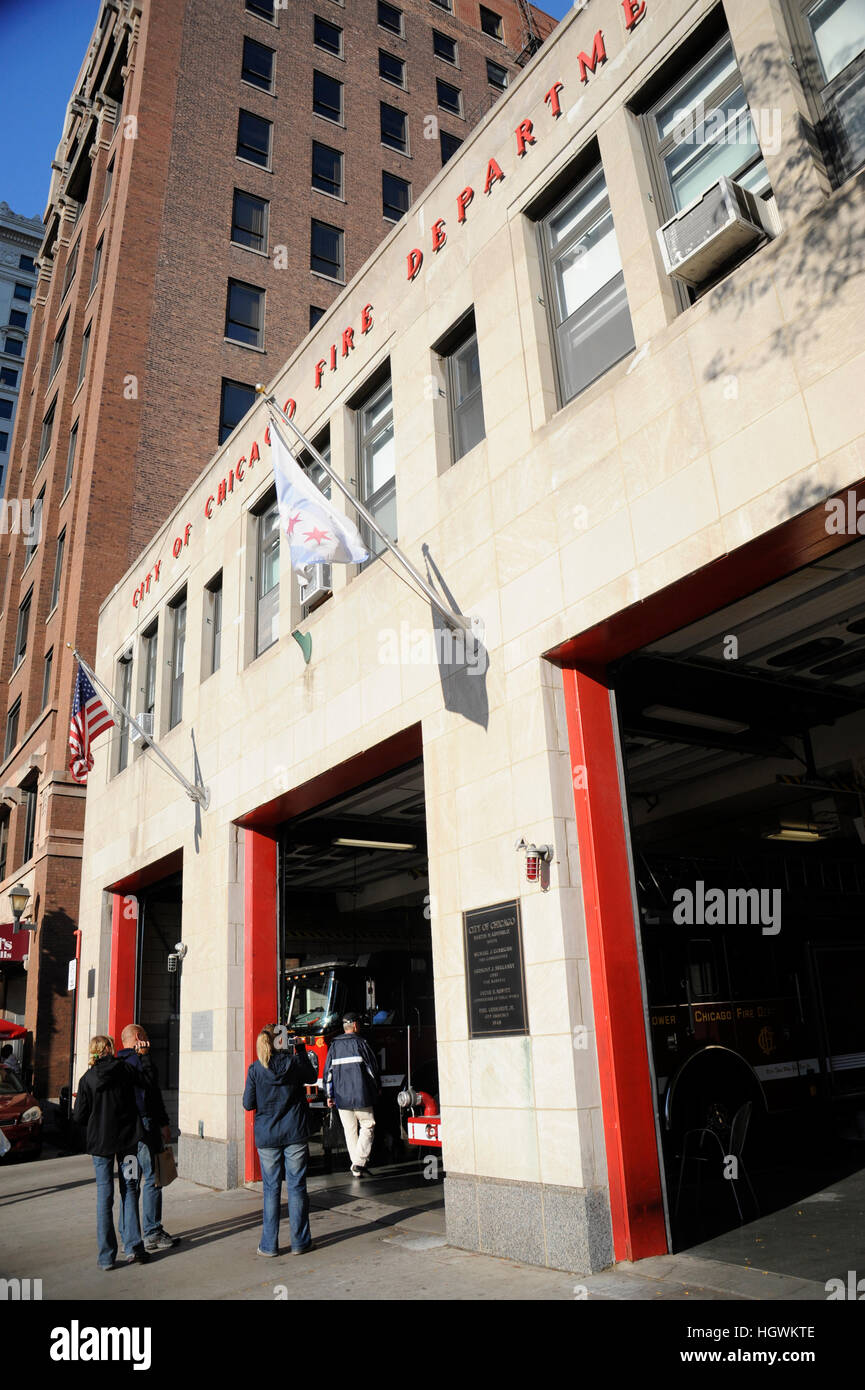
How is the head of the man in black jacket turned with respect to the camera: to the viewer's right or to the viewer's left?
to the viewer's right

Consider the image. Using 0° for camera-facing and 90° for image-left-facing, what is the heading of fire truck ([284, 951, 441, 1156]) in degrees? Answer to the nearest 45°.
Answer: approximately 45°

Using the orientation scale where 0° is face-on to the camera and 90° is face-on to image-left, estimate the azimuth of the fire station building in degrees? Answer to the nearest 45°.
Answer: approximately 45°

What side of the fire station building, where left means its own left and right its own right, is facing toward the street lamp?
right

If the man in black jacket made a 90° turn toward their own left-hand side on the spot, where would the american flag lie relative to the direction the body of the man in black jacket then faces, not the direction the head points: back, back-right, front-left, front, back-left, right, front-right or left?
front

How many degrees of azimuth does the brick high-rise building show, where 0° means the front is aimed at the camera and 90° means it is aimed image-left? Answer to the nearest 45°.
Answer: approximately 45°

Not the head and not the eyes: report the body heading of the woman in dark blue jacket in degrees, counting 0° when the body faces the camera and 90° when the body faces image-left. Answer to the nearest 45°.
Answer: approximately 180°

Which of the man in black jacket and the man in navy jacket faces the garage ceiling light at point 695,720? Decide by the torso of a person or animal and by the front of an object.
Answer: the man in black jacket

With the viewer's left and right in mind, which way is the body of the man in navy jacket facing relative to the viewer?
facing away from the viewer

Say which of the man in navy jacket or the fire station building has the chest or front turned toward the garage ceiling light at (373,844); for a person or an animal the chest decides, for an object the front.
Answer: the man in navy jacket
